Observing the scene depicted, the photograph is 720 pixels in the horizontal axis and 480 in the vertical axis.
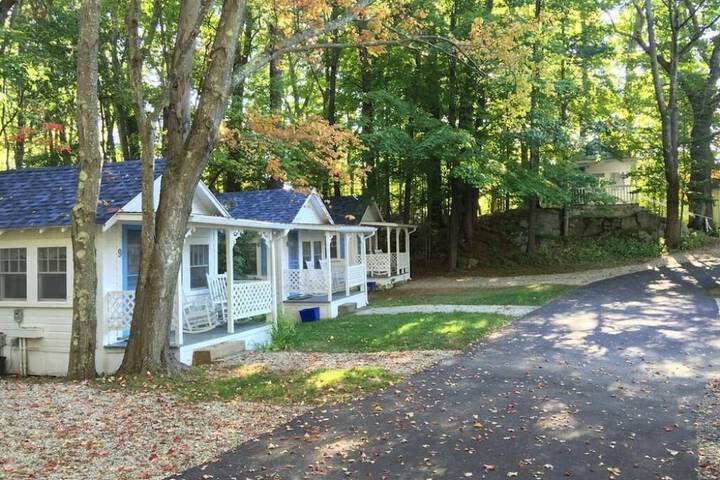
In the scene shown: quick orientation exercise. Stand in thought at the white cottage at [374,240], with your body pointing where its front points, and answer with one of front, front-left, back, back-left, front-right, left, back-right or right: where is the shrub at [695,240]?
front-left

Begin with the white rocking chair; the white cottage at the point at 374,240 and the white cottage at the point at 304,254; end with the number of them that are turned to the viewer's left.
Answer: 0

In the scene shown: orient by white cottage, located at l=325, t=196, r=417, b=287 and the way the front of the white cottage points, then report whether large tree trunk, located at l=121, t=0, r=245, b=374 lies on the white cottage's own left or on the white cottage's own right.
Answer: on the white cottage's own right

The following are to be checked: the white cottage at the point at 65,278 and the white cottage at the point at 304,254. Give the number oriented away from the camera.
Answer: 0

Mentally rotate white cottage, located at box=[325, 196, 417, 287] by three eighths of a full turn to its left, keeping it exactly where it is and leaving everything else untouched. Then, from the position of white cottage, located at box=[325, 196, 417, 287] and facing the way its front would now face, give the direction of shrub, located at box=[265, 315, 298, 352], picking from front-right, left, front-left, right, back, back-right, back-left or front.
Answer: back

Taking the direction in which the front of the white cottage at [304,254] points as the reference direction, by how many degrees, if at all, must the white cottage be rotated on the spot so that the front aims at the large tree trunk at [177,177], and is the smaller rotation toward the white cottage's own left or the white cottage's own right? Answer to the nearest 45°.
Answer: approximately 45° to the white cottage's own right

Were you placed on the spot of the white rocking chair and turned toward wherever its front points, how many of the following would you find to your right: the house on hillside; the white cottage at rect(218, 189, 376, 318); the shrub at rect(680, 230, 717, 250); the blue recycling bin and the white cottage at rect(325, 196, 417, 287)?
0

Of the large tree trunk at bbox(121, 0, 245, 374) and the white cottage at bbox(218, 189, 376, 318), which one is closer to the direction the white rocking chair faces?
the large tree trunk

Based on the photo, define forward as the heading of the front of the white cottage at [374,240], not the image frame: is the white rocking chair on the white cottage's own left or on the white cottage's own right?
on the white cottage's own right

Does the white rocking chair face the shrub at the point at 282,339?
yes

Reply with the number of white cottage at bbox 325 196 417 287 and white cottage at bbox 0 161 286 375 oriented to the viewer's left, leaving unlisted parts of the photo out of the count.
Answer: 0

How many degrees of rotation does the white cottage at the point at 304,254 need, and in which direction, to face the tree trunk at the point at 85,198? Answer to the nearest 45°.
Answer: approximately 45° to its right

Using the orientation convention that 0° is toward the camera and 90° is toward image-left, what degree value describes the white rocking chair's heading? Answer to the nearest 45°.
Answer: approximately 315°

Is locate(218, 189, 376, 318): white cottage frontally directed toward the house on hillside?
no

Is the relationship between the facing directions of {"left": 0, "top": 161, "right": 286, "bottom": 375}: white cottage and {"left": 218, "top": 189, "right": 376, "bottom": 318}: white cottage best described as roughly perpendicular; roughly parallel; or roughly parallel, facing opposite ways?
roughly parallel

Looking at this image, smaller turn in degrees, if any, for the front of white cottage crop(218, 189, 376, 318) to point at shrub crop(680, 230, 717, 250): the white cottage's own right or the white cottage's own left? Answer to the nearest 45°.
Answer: approximately 45° to the white cottage's own left

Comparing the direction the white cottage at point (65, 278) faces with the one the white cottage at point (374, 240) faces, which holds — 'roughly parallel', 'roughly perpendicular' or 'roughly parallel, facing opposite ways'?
roughly parallel

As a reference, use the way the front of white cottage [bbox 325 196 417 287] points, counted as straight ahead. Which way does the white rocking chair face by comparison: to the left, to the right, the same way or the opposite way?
the same way

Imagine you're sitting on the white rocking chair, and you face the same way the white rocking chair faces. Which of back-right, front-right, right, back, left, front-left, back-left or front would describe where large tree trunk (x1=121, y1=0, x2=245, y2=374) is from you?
front-right

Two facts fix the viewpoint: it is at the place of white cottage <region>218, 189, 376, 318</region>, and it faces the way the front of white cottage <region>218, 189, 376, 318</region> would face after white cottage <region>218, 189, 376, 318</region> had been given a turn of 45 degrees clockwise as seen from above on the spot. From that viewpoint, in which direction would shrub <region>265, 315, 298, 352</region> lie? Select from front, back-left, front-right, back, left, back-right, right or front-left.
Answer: front
